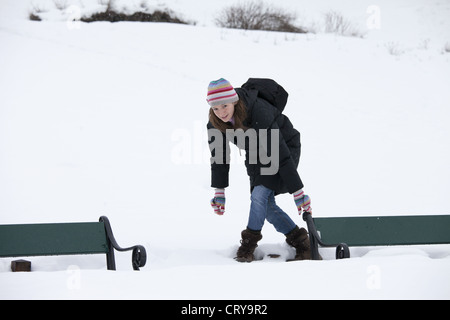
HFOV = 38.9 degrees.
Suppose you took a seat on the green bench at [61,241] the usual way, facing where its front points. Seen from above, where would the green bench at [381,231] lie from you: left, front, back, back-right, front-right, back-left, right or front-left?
front-left

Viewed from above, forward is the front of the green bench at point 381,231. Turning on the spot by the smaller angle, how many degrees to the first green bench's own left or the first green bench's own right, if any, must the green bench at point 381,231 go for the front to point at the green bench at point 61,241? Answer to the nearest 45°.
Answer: approximately 90° to the first green bench's own right

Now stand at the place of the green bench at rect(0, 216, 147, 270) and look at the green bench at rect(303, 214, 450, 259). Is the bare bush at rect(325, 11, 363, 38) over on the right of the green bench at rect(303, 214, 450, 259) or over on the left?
left

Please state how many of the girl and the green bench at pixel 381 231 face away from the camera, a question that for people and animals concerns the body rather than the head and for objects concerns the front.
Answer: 0

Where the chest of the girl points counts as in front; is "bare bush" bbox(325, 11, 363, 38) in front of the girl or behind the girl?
behind

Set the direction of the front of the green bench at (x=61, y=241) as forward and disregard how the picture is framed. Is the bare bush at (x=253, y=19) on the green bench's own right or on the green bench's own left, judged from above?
on the green bench's own left

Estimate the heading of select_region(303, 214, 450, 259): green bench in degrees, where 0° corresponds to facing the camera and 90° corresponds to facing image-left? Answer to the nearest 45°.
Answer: approximately 315°

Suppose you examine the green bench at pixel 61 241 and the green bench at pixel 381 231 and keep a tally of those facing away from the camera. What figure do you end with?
0

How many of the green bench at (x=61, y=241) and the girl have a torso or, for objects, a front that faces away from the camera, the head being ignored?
0

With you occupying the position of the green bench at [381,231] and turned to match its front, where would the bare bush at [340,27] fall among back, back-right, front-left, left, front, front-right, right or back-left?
back-left

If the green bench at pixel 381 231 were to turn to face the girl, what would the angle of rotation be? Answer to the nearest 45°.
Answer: approximately 90° to its right
